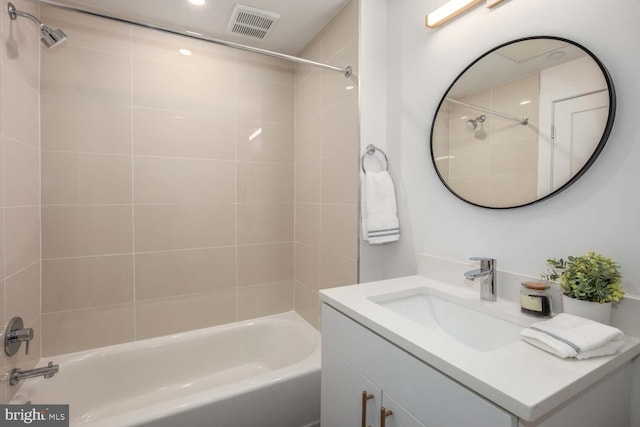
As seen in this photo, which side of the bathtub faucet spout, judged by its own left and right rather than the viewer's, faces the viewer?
right

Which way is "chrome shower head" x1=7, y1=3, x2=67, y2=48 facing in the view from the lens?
facing to the right of the viewer

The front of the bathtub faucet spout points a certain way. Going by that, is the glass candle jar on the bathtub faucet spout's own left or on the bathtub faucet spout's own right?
on the bathtub faucet spout's own right

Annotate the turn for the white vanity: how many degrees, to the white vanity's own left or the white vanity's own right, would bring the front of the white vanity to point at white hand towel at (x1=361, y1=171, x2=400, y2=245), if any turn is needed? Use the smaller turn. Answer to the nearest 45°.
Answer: approximately 90° to the white vanity's own right

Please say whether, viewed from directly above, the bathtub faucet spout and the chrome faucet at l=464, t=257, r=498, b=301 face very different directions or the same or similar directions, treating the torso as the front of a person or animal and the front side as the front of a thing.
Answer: very different directions

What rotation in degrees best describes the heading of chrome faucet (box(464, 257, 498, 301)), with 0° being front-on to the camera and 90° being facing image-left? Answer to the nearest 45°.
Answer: approximately 45°

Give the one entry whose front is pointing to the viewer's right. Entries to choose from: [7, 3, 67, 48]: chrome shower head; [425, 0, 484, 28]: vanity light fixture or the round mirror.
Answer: the chrome shower head
